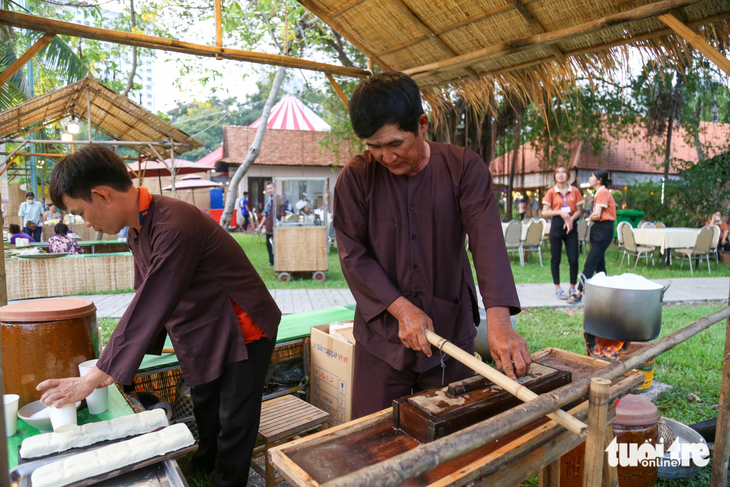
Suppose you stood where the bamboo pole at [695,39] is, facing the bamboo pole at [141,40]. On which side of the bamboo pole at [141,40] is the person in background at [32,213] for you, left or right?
right

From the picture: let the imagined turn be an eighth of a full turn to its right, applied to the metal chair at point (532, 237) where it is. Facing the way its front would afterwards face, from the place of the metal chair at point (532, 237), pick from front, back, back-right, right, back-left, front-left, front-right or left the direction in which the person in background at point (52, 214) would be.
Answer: left

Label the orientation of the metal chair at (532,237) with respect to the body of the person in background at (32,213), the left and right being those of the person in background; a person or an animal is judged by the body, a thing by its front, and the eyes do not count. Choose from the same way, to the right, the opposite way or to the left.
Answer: the opposite way

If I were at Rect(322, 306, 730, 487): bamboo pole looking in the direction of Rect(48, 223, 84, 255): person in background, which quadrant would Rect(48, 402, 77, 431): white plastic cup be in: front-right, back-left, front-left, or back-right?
front-left

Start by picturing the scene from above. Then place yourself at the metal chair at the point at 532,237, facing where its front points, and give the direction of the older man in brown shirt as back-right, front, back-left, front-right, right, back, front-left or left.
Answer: back-left

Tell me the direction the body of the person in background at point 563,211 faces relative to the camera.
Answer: toward the camera

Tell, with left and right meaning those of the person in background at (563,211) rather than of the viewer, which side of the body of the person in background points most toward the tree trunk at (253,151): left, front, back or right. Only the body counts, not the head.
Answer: right

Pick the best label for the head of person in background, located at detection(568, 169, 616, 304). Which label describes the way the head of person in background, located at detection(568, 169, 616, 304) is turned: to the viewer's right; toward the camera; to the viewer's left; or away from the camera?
to the viewer's left

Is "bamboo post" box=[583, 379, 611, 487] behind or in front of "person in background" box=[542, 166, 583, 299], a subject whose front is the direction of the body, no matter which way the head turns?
in front

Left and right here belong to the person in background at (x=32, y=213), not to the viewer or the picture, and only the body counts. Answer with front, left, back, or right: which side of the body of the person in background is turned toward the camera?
front

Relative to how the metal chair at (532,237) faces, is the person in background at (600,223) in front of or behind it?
behind

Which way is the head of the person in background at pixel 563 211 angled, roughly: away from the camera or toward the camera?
toward the camera

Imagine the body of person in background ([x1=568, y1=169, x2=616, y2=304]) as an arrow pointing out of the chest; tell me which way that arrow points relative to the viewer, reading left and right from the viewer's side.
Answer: facing to the left of the viewer
